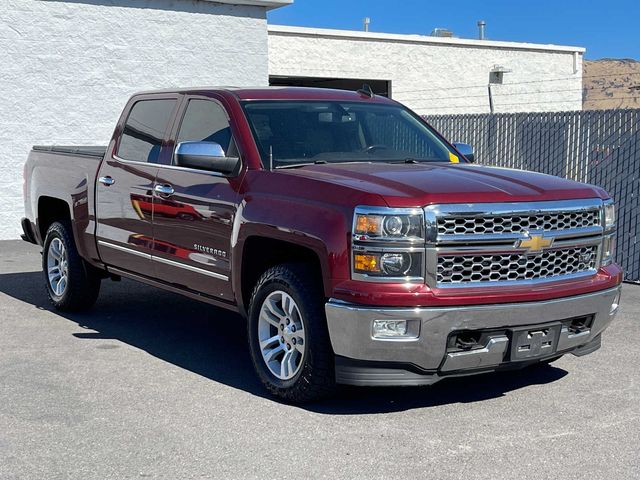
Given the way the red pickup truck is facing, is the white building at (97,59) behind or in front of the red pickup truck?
behind

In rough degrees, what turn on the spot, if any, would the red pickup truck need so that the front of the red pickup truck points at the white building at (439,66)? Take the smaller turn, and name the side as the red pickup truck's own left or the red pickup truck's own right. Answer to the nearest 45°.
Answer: approximately 135° to the red pickup truck's own left

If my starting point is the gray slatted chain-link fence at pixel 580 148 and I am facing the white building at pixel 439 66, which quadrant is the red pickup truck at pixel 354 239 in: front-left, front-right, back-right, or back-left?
back-left

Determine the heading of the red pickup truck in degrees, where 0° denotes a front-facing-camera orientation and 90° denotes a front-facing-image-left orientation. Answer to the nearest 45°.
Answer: approximately 315°

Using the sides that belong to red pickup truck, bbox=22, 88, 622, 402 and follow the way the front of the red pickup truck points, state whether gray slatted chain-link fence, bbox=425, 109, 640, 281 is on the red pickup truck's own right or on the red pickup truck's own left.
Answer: on the red pickup truck's own left

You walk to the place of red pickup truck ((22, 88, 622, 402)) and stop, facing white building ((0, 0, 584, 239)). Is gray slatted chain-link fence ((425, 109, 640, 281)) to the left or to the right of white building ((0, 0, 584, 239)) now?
right
